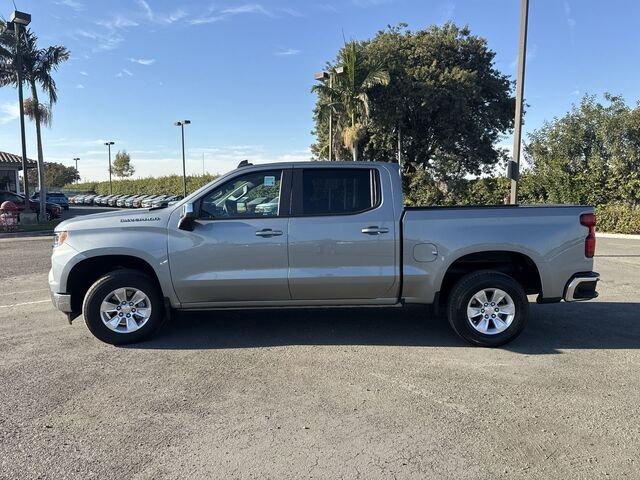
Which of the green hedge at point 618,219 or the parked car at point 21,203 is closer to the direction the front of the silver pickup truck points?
the parked car

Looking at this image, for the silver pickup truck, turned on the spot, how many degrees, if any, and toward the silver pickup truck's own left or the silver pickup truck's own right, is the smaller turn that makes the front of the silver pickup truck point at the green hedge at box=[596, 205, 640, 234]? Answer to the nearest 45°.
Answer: approximately 135° to the silver pickup truck's own right

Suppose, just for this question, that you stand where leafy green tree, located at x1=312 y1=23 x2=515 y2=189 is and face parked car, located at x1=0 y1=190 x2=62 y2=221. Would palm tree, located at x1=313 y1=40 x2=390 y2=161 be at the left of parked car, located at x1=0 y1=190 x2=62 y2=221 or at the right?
left

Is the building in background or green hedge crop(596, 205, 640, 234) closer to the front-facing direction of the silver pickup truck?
the building in background

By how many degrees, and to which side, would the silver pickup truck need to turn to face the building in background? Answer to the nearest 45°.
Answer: approximately 45° to its right

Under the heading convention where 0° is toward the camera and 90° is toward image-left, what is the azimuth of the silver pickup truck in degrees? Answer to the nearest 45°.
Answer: approximately 90°

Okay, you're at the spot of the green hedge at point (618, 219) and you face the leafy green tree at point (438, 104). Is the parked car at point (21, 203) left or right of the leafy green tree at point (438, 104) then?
left

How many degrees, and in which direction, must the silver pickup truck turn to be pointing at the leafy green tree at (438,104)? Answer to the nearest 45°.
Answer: approximately 90° to its right

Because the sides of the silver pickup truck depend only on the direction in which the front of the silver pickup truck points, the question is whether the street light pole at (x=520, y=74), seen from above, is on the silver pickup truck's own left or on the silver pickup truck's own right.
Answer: on the silver pickup truck's own right

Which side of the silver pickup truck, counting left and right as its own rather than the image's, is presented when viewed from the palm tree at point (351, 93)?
right

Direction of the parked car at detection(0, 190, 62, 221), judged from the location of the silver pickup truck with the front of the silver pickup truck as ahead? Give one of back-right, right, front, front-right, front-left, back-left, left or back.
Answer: front-right
